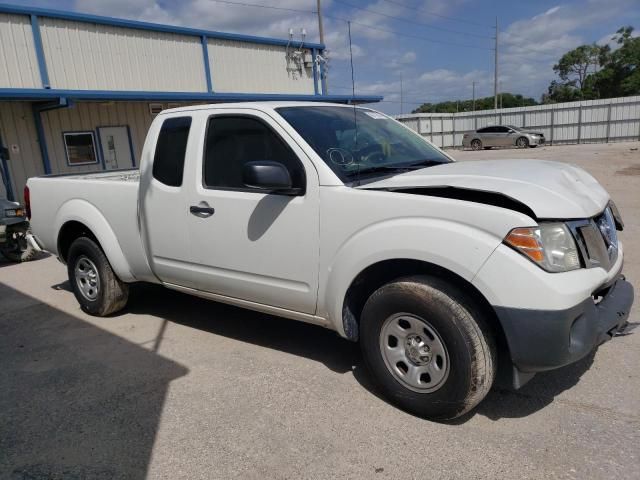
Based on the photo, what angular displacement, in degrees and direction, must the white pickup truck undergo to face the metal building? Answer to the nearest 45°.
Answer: approximately 180°

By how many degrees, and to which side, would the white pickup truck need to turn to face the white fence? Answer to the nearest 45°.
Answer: approximately 90° to its left

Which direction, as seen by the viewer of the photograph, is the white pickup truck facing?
facing the viewer and to the right of the viewer
